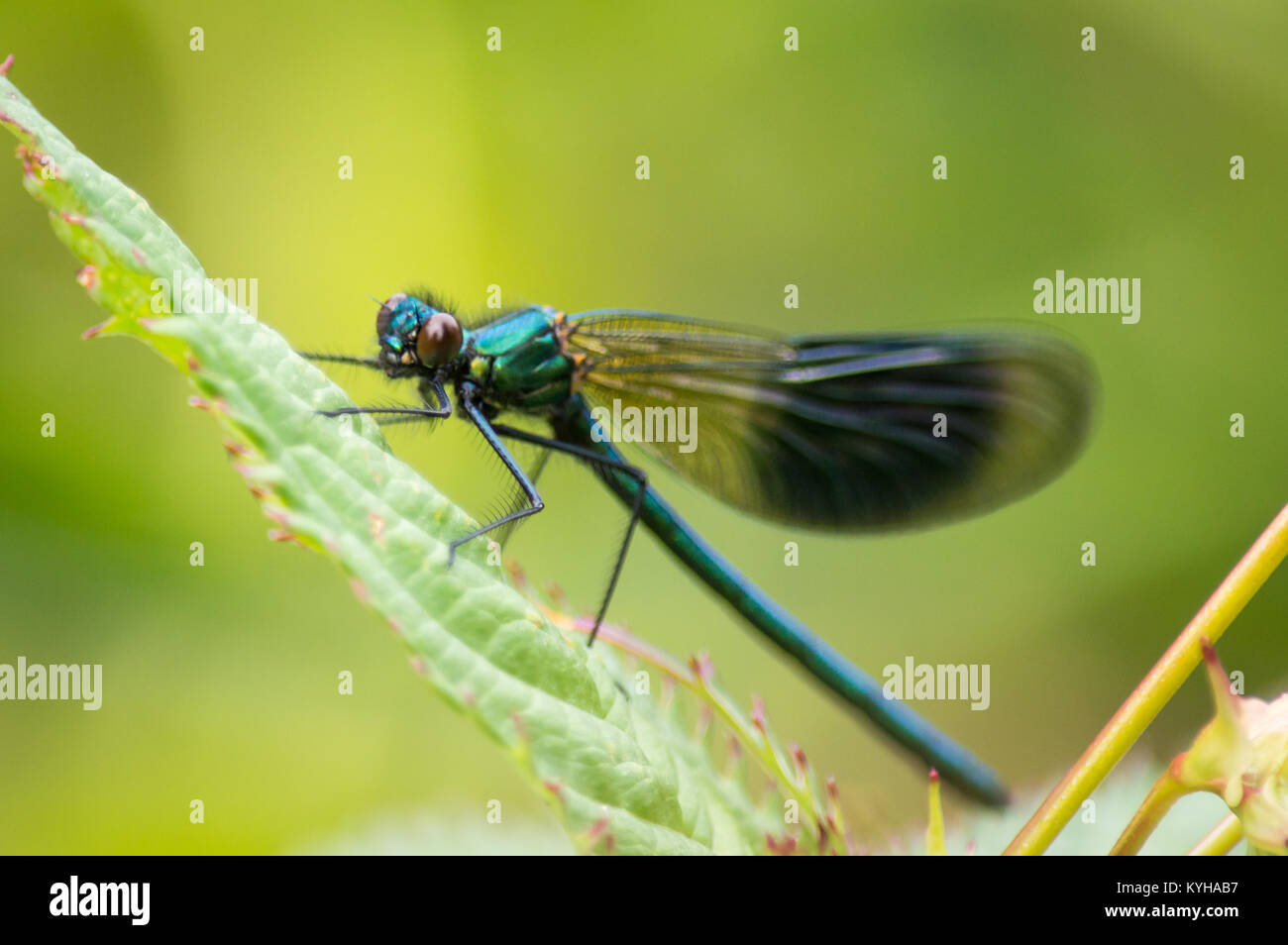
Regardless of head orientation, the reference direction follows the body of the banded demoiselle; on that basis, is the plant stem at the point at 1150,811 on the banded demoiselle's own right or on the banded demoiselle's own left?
on the banded demoiselle's own left

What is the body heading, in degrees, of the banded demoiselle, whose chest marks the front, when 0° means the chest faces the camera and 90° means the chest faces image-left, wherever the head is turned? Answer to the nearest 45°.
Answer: approximately 90°

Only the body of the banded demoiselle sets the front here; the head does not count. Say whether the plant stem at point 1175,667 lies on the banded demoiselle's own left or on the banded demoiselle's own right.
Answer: on the banded demoiselle's own left
